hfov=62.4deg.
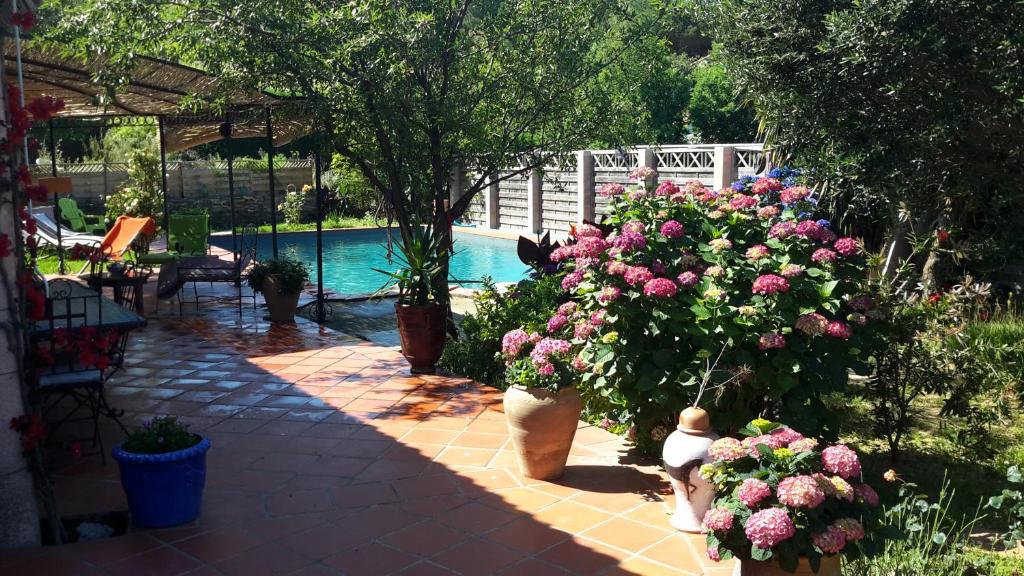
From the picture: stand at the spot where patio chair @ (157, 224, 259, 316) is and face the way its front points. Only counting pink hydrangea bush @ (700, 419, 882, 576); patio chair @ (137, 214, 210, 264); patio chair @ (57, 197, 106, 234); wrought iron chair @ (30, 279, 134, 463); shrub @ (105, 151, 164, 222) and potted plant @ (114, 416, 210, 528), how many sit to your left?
3

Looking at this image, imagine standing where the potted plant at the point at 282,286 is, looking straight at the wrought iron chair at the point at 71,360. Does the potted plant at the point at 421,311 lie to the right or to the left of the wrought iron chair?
left

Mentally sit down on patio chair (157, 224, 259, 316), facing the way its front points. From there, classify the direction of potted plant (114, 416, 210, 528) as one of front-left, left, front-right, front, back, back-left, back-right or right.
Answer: left

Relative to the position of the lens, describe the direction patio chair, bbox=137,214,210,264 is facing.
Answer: facing the viewer and to the left of the viewer

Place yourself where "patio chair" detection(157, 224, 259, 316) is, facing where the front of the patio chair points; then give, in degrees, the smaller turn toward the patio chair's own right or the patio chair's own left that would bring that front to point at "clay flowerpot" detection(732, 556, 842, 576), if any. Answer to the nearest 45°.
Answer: approximately 90° to the patio chair's own left

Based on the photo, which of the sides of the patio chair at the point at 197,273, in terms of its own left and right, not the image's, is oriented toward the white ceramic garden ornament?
left

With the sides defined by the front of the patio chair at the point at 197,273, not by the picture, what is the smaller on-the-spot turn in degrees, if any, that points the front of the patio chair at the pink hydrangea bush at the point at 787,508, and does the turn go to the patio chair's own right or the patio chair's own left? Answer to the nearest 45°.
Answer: approximately 90° to the patio chair's own left

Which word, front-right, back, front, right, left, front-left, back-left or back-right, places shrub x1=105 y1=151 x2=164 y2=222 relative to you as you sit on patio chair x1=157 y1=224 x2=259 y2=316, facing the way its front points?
right

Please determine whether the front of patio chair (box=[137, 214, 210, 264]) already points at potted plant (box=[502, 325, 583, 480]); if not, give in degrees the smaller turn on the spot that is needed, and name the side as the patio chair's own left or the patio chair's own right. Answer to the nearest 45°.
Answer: approximately 45° to the patio chair's own left

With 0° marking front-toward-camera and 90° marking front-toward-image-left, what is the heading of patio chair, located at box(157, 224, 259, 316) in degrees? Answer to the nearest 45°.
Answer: approximately 90°
